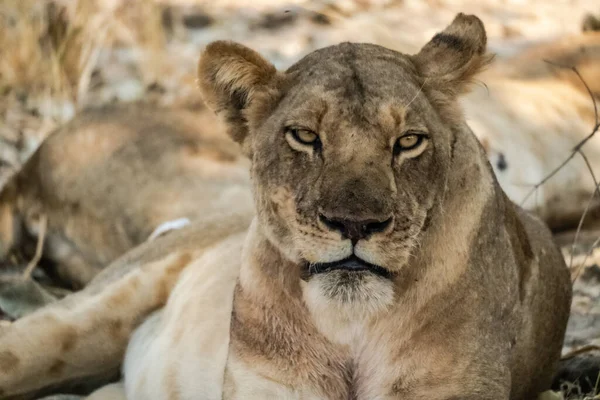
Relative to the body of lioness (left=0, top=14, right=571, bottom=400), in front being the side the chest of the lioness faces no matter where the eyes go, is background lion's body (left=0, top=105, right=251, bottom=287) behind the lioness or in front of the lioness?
behind

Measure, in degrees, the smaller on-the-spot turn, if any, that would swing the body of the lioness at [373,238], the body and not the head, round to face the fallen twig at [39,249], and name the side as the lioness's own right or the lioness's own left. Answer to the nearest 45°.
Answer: approximately 135° to the lioness's own right

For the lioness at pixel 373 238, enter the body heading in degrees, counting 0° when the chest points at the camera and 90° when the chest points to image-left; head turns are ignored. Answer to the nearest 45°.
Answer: approximately 0°

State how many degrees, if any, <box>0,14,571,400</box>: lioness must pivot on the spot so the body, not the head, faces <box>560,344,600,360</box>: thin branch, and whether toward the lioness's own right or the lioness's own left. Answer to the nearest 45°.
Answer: approximately 135° to the lioness's own left
